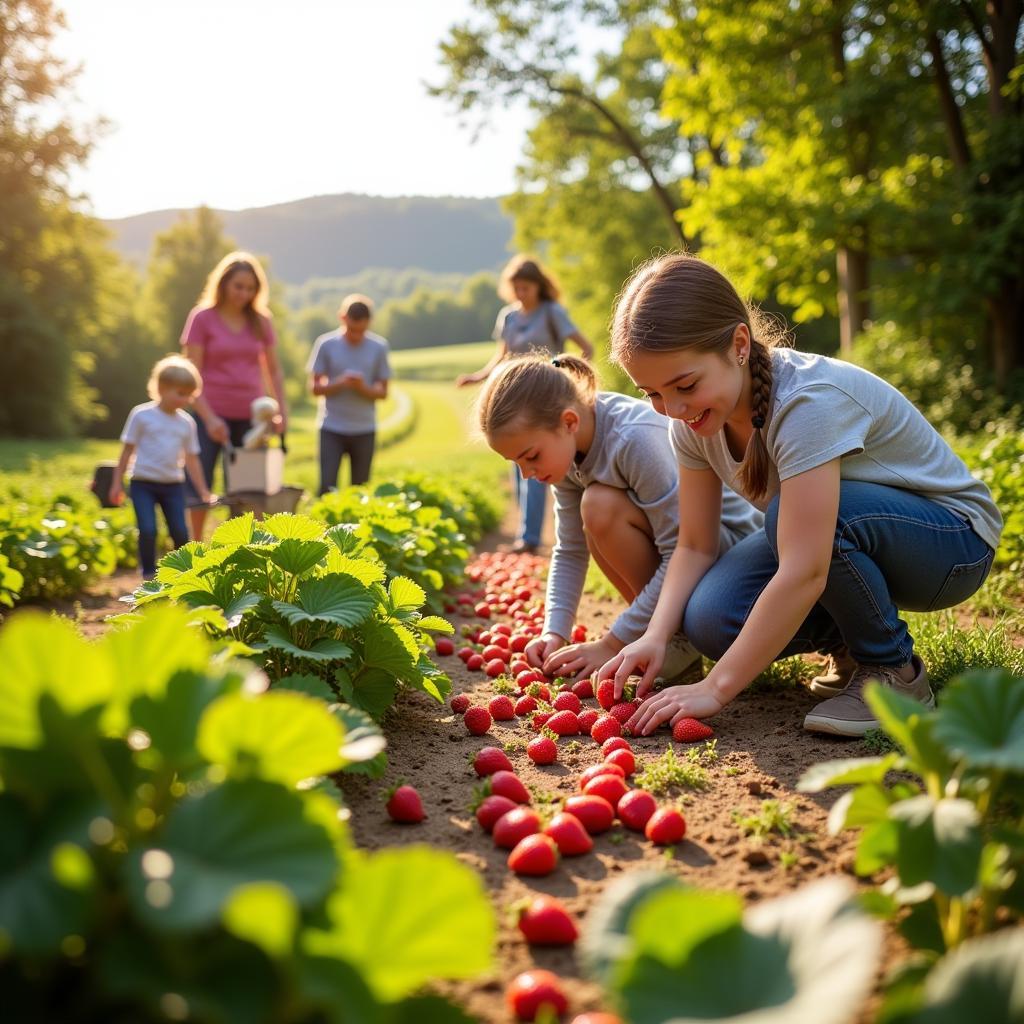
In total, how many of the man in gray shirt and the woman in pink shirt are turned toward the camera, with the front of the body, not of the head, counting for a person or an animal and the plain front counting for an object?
2

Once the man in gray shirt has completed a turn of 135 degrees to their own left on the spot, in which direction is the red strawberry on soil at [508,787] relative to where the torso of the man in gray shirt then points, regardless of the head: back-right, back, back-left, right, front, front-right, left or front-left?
back-right

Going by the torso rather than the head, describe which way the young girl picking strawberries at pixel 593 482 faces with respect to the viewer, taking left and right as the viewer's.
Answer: facing the viewer and to the left of the viewer

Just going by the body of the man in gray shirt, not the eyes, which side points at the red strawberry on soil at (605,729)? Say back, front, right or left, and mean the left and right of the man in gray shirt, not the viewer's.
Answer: front

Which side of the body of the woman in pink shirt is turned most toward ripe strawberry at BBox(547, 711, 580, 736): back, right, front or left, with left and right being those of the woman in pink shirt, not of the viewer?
front

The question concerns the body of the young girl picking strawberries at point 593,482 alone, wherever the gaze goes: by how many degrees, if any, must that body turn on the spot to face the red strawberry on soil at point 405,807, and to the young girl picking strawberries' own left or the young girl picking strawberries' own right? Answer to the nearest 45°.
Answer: approximately 45° to the young girl picking strawberries' own left

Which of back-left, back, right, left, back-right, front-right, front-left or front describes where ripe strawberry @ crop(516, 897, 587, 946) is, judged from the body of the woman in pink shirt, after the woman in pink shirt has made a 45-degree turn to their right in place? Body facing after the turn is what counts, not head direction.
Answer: front-left

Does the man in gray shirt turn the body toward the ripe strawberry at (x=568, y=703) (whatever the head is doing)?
yes

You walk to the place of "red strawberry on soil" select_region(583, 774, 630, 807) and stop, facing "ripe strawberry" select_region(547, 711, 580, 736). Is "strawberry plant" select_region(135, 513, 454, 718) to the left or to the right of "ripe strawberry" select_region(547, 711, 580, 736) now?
left

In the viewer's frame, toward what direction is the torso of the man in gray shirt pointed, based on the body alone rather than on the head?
toward the camera

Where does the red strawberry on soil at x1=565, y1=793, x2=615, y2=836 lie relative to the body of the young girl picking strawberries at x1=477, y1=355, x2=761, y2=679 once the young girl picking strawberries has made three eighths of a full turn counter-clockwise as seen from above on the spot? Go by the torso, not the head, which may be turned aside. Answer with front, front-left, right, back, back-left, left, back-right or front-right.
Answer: right

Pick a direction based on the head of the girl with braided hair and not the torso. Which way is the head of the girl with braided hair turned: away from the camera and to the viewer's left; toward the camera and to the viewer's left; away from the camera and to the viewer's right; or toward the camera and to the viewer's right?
toward the camera and to the viewer's left

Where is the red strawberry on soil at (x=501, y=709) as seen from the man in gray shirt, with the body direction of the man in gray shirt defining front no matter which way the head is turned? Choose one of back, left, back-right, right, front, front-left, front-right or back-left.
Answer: front
